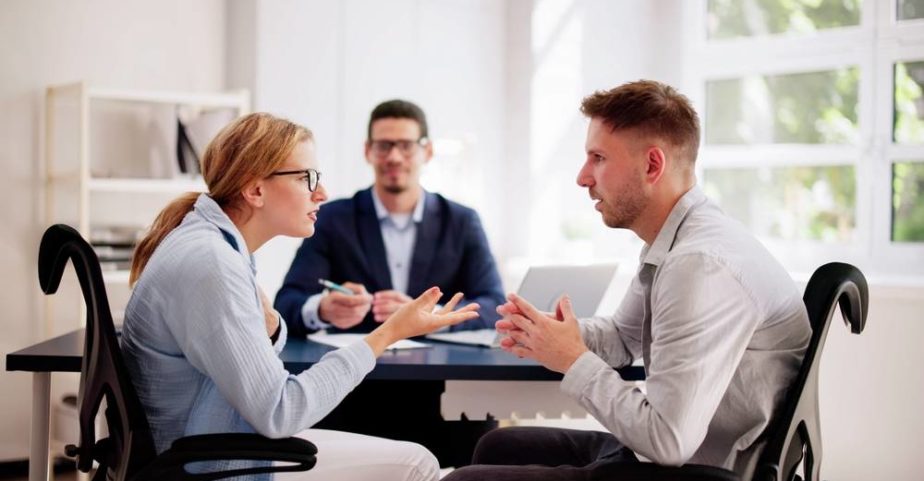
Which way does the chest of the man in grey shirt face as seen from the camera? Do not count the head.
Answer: to the viewer's left

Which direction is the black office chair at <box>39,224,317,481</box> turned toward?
to the viewer's right

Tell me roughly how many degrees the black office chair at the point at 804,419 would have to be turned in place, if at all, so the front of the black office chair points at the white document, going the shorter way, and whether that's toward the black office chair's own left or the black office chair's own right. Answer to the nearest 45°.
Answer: approximately 45° to the black office chair's own right

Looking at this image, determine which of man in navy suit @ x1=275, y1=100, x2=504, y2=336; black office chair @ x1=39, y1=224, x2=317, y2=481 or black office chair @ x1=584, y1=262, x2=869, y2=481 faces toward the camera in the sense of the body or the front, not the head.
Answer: the man in navy suit

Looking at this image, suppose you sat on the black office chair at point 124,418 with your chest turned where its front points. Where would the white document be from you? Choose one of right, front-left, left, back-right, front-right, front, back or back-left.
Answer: front-left

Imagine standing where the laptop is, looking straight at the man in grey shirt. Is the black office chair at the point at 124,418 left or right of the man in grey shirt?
right

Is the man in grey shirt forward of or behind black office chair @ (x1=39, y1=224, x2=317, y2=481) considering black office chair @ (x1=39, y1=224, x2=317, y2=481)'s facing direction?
forward

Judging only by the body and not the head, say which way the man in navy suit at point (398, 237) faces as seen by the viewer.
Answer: toward the camera

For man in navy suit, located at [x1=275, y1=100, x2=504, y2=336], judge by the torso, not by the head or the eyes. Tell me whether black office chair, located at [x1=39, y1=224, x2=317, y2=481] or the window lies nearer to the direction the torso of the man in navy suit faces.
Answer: the black office chair

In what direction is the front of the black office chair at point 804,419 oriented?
to the viewer's left

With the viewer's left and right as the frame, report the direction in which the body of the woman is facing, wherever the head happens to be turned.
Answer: facing to the right of the viewer

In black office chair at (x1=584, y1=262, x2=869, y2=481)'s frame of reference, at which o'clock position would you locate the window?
The window is roughly at 3 o'clock from the black office chair.

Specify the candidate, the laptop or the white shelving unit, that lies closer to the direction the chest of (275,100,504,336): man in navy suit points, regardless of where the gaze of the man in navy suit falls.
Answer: the laptop

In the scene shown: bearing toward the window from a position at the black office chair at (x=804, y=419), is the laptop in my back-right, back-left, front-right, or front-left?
front-left

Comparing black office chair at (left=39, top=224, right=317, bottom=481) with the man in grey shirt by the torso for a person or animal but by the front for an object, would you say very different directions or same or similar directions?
very different directions

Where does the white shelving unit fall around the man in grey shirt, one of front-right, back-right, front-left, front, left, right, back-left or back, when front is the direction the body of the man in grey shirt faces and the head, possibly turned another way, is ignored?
front-right

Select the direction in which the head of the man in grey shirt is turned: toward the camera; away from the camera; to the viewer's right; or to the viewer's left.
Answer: to the viewer's left
